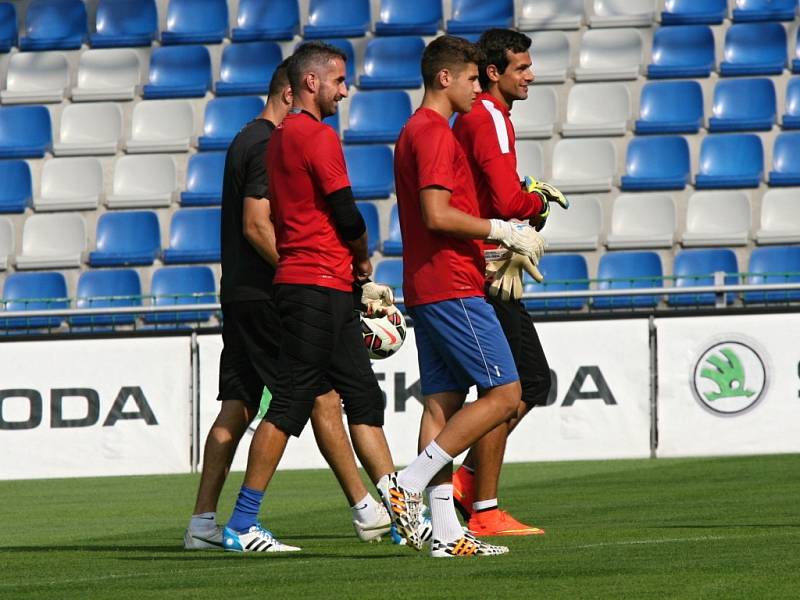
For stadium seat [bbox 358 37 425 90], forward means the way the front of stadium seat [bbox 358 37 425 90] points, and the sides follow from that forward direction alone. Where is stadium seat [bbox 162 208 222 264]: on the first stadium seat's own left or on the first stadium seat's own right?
on the first stadium seat's own right

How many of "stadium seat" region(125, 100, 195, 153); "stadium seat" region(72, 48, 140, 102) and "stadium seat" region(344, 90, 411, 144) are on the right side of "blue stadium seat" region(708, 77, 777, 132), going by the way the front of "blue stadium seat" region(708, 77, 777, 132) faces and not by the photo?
3

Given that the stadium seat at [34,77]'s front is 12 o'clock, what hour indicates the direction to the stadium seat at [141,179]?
the stadium seat at [141,179] is roughly at 11 o'clock from the stadium seat at [34,77].

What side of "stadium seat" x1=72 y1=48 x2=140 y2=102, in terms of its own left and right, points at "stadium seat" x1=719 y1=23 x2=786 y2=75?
left

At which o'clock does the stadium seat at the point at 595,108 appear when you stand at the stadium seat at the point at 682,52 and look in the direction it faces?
the stadium seat at the point at 595,108 is roughly at 2 o'clock from the stadium seat at the point at 682,52.

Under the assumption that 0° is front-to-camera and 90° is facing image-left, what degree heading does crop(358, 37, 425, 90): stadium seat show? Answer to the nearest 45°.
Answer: approximately 0°
